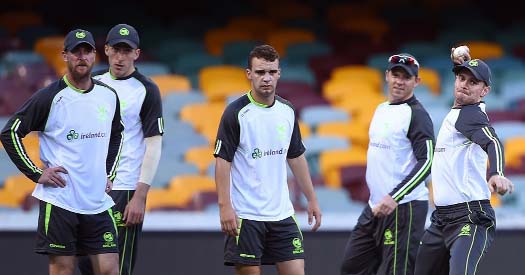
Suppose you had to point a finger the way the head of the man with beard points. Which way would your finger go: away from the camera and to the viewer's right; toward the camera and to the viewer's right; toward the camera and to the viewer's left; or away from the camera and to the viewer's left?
toward the camera and to the viewer's right

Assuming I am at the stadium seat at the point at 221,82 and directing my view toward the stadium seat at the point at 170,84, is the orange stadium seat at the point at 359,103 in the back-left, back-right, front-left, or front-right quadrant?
back-left

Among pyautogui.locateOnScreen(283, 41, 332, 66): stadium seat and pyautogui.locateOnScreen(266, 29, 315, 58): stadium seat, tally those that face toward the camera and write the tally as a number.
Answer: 2

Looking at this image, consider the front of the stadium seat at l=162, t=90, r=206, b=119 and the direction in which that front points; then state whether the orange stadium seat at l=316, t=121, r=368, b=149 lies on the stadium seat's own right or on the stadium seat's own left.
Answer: on the stadium seat's own left

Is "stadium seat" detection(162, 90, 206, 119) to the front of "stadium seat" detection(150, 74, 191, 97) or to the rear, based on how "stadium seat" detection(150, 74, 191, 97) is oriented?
to the front
